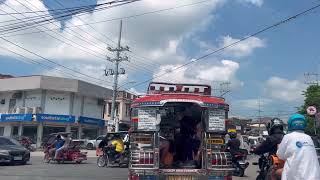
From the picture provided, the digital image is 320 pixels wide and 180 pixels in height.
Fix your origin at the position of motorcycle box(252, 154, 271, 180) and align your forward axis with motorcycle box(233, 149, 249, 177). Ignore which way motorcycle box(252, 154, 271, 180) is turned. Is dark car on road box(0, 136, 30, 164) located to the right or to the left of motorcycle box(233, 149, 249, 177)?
left

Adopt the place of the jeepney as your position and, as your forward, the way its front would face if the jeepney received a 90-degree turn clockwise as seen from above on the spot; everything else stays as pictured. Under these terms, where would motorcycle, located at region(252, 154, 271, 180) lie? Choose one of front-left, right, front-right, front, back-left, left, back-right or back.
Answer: front-right

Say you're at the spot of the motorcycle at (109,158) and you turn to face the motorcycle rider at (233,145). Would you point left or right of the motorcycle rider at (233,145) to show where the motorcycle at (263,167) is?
right

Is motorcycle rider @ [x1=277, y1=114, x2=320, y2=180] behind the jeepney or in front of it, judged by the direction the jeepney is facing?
behind

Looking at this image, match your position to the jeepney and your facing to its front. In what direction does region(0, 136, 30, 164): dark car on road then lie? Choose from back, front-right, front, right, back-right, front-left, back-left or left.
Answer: front-left

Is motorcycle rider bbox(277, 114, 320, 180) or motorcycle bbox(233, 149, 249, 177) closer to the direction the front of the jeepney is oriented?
the motorcycle

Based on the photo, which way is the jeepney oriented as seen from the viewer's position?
away from the camera

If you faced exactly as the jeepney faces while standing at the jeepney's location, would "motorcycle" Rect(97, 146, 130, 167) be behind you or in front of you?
in front
